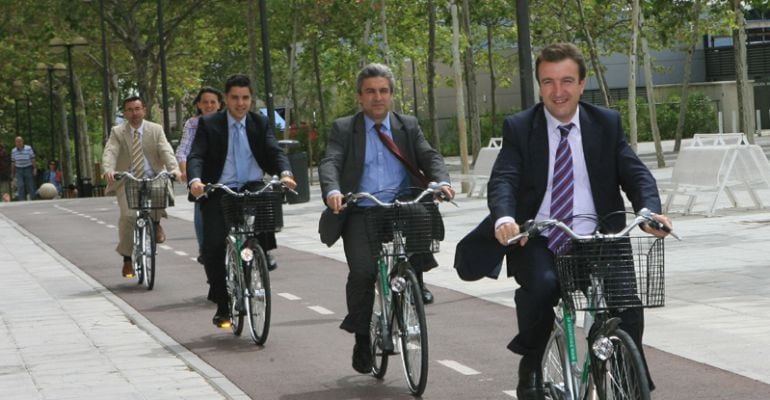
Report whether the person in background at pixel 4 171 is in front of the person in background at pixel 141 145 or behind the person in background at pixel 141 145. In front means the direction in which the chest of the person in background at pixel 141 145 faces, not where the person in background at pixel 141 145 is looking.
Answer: behind

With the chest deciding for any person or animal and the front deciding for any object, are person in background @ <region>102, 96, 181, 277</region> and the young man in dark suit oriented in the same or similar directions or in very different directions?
same or similar directions

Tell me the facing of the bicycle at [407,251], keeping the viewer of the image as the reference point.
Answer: facing the viewer

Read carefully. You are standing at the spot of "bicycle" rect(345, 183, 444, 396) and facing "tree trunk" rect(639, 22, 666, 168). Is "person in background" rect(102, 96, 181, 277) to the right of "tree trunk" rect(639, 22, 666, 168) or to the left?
left

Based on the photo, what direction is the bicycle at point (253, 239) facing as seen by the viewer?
toward the camera

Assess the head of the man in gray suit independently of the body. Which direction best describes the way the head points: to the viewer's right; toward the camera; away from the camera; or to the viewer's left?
toward the camera

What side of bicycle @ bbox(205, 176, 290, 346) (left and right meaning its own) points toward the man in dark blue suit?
front

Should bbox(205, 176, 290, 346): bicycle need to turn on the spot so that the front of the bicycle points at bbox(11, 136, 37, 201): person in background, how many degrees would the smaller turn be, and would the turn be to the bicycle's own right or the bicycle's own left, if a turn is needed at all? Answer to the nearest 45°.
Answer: approximately 180°

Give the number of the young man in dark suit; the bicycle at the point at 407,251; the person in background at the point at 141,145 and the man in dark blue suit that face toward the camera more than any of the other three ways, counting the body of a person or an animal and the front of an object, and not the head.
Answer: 4

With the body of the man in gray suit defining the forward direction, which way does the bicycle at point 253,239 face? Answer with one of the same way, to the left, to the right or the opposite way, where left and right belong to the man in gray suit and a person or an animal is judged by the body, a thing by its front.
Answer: the same way

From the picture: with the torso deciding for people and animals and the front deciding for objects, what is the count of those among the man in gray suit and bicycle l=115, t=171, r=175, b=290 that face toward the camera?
2

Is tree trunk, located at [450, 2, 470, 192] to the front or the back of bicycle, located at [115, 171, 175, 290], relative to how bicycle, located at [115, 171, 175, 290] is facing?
to the back

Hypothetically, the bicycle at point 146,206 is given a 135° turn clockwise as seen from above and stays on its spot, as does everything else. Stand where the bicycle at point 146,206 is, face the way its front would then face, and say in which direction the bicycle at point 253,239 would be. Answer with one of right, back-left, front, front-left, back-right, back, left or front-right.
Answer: back-left

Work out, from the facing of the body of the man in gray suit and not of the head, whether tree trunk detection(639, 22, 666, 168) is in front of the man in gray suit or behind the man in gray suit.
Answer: behind

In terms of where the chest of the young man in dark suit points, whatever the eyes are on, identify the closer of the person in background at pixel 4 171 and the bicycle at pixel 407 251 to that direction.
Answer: the bicycle

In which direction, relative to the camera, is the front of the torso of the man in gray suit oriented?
toward the camera
